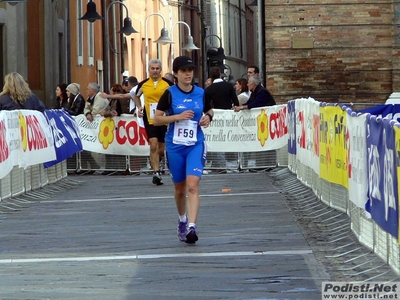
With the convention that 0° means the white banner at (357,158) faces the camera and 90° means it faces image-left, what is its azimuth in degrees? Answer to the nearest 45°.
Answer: approximately 45°

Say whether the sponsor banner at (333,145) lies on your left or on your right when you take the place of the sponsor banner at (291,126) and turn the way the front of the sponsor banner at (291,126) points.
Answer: on your left

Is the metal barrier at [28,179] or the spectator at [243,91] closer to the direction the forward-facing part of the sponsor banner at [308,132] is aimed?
the metal barrier

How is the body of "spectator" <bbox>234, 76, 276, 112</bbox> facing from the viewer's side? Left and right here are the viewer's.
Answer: facing to the left of the viewer

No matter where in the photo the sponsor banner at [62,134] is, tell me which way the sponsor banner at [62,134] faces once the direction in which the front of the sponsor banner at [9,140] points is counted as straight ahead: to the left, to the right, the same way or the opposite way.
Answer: the same way

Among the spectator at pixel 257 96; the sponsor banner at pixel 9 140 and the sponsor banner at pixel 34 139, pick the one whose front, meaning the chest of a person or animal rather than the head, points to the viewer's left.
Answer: the spectator

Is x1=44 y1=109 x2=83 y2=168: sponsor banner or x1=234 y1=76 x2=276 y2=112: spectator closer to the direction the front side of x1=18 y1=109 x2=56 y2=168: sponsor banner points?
the spectator

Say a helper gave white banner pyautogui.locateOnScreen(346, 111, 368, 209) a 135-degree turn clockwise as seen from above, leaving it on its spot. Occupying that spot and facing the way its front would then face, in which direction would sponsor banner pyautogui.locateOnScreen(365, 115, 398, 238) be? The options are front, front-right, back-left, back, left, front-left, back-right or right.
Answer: back

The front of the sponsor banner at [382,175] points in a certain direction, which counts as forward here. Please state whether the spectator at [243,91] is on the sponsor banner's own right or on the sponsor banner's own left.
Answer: on the sponsor banner's own right

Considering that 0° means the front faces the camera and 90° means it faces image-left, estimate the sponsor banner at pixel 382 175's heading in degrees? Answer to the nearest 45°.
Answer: approximately 45°

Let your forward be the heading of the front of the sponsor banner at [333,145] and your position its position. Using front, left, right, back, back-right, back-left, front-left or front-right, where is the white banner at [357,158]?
front-left
